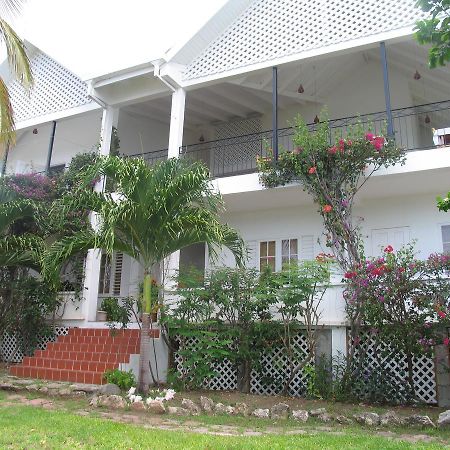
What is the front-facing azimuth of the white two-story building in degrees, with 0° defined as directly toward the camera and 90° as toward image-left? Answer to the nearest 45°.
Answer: approximately 45°

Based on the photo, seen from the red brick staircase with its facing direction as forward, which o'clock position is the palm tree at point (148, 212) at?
The palm tree is roughly at 10 o'clock from the red brick staircase.

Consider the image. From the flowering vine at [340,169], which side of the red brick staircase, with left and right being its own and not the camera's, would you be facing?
left

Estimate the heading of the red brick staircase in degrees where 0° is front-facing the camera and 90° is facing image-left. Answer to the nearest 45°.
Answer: approximately 45°

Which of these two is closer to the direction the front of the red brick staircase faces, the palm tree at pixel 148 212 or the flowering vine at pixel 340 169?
the palm tree
